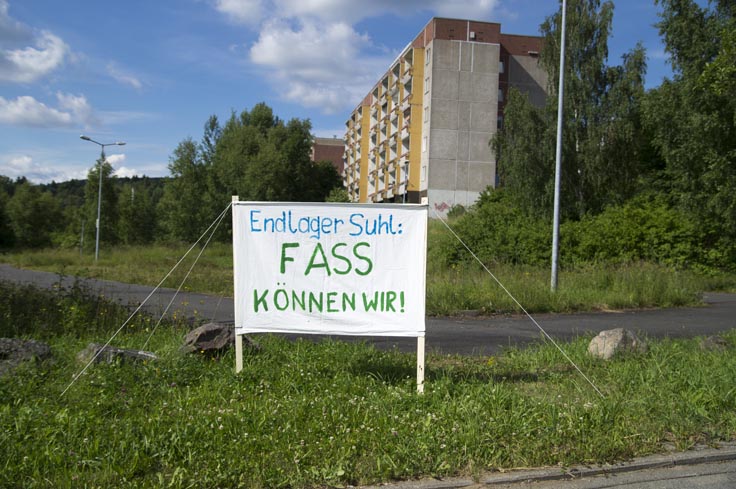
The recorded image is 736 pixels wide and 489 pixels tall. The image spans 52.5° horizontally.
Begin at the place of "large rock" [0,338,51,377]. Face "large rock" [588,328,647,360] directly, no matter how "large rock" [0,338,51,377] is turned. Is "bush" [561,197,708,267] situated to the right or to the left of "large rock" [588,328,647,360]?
left

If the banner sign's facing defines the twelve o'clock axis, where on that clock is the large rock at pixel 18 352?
The large rock is roughly at 3 o'clock from the banner sign.

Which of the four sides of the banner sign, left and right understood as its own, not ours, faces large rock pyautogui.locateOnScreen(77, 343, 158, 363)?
right

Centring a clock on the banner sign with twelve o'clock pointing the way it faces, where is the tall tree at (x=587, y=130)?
The tall tree is roughly at 7 o'clock from the banner sign.

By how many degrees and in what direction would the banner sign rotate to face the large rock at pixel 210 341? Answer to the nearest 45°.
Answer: approximately 135° to its right

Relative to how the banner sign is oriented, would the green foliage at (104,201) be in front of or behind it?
behind

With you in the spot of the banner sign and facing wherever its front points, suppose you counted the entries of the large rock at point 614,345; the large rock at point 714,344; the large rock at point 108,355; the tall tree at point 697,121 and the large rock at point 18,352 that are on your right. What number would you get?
2

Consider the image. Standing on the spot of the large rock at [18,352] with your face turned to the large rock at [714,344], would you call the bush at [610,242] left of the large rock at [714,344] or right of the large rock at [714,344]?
left

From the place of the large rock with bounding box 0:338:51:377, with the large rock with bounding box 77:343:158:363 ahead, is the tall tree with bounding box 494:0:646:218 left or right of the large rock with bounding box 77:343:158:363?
left

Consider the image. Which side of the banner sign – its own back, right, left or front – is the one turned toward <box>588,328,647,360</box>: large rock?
left

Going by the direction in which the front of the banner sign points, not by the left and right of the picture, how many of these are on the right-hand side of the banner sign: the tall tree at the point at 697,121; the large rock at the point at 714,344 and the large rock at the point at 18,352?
1

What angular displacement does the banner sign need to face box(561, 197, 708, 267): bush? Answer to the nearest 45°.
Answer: approximately 135° to its left

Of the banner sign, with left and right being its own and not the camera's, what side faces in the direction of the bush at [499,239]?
back

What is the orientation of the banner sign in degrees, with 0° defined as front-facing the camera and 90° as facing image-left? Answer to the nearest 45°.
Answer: approximately 0°
